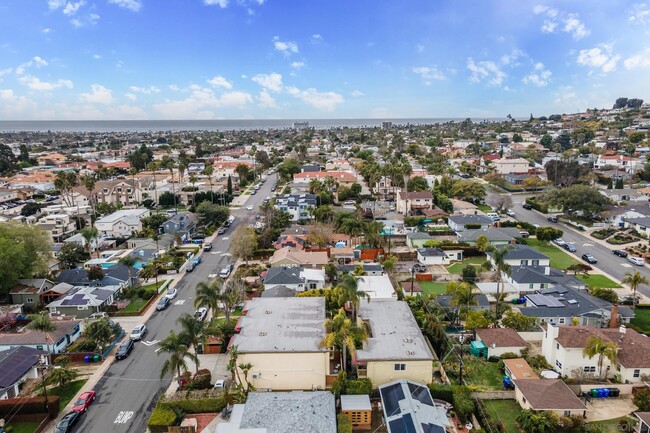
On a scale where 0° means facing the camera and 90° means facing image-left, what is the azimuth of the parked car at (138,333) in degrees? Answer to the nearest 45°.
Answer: approximately 45°

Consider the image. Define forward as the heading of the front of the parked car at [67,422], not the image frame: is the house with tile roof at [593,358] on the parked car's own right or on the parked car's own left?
on the parked car's own left

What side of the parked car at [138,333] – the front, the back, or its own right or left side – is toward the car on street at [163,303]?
back

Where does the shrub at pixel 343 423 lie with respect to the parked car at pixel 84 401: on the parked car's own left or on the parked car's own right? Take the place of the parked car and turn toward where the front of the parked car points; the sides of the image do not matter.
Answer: on the parked car's own left

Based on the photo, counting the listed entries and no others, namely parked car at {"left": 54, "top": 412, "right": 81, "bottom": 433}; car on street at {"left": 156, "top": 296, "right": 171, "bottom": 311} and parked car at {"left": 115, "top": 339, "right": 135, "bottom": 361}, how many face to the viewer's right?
0

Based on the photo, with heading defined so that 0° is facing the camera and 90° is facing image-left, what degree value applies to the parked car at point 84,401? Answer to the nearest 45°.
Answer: approximately 45°

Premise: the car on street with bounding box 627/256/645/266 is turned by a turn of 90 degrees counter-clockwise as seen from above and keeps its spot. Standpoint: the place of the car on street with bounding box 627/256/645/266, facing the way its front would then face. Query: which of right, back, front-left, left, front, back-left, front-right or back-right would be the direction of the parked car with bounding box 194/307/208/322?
front

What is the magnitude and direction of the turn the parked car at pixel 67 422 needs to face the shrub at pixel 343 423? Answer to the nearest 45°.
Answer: approximately 90° to its left

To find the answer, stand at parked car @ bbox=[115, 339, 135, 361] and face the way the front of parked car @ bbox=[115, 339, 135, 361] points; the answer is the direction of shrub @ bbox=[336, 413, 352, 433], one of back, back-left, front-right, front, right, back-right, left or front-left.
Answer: left

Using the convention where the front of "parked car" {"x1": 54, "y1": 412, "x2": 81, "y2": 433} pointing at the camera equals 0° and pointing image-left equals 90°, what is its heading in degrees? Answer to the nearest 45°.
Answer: approximately 45°

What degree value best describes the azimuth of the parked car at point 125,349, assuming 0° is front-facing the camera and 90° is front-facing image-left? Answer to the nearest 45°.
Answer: approximately 45°
